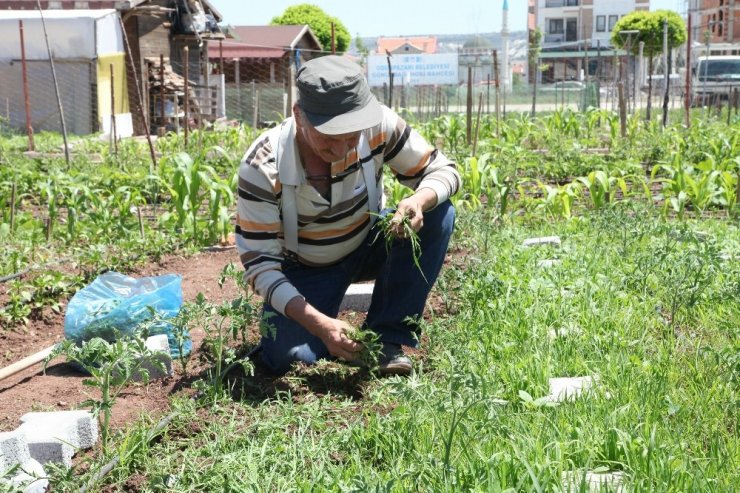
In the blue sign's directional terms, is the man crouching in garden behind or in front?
in front

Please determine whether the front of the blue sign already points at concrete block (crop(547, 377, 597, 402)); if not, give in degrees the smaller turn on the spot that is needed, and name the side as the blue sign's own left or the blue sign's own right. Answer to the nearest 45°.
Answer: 0° — it already faces it

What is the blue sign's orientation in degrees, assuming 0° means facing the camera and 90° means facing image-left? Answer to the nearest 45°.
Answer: approximately 0°

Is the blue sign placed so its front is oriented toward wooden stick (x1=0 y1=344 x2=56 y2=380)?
yes

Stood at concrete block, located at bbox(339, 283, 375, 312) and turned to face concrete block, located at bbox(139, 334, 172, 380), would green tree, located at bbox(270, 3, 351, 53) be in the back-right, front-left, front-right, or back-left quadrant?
back-right

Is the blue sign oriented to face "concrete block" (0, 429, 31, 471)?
yes

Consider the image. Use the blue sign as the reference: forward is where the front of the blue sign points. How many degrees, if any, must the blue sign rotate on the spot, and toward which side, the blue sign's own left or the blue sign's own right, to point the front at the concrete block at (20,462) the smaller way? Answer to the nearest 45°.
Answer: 0° — it already faces it

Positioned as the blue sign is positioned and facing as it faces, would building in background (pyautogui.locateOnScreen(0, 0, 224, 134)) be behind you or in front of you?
in front
